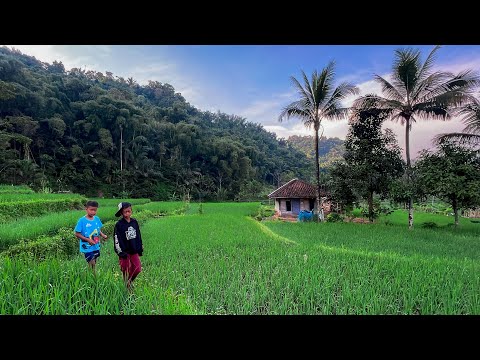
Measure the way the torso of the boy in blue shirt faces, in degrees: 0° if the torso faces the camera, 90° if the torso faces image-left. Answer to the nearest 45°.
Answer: approximately 315°

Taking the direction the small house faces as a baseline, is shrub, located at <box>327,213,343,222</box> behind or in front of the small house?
in front

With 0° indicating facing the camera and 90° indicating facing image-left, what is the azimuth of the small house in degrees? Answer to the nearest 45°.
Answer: approximately 0°

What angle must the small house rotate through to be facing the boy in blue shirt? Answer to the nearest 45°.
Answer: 0° — it already faces them
